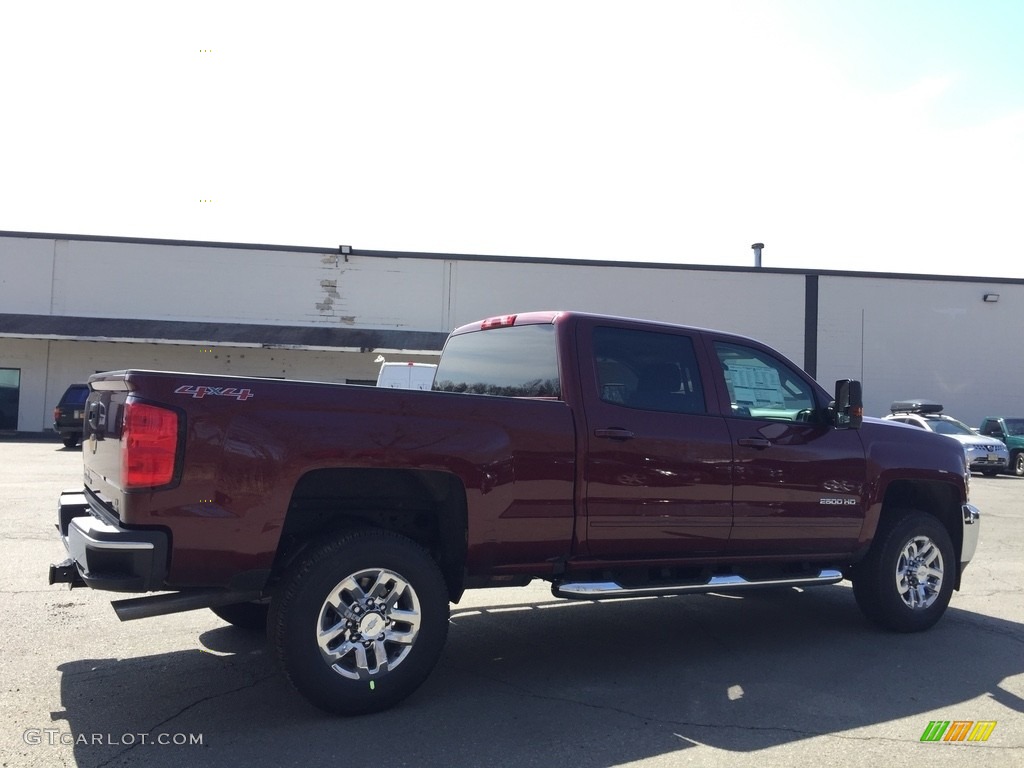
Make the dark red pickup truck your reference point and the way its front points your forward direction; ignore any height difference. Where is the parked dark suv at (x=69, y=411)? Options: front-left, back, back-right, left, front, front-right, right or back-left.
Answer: left

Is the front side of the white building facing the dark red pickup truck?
yes

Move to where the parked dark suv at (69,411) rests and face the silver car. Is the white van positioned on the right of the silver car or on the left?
left

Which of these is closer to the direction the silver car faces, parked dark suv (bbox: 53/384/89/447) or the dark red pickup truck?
the dark red pickup truck

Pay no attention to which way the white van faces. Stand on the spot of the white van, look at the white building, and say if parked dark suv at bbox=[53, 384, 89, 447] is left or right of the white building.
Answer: left

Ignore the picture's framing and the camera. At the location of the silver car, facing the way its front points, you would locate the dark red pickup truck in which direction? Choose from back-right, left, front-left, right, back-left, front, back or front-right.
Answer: front-right

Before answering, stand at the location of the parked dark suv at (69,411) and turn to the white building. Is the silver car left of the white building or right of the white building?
right

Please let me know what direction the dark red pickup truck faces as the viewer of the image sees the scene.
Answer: facing away from the viewer and to the right of the viewer

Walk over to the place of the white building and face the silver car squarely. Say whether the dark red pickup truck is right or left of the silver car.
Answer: right

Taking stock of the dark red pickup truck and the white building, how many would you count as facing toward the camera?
1

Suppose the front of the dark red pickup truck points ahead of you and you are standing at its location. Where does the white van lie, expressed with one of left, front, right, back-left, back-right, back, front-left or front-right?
front-left

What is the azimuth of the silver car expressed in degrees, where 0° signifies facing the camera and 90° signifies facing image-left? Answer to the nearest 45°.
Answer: approximately 315°

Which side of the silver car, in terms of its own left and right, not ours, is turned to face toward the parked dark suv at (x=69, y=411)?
right
